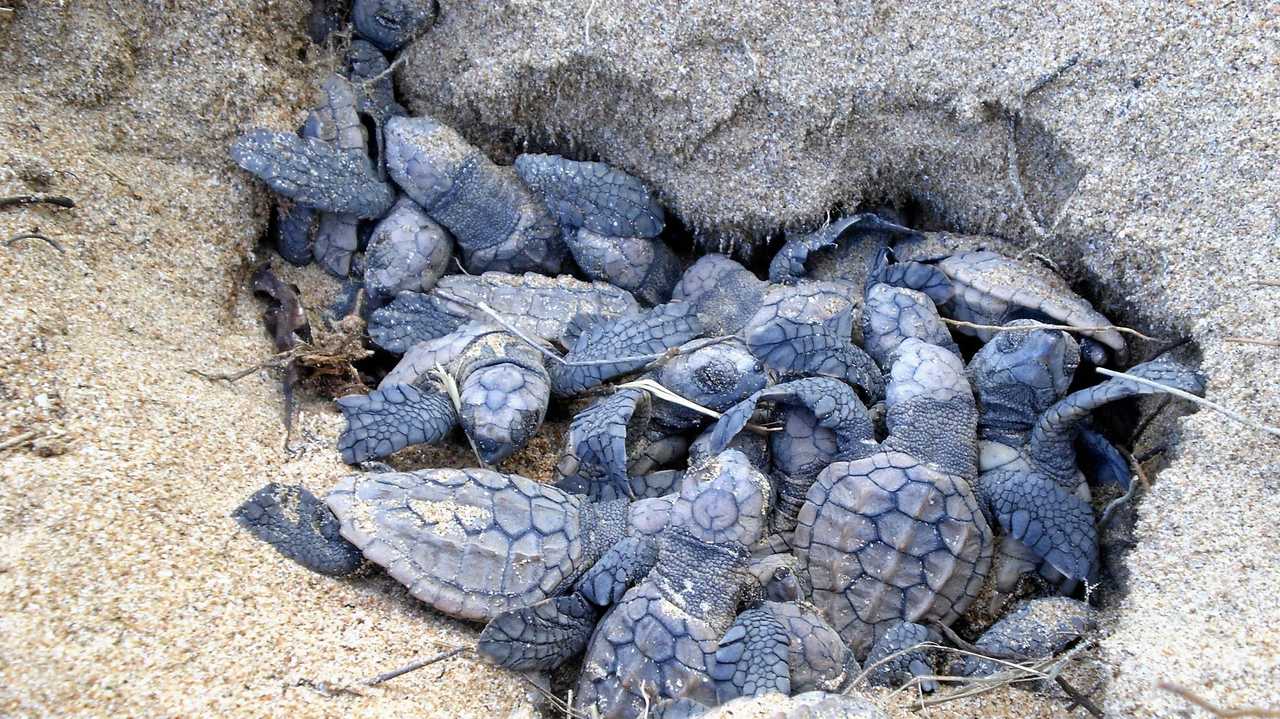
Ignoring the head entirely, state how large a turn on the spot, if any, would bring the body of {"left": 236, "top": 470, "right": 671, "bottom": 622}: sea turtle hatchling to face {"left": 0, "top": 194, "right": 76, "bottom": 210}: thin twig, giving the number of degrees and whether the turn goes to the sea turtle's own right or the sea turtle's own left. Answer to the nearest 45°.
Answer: approximately 135° to the sea turtle's own left

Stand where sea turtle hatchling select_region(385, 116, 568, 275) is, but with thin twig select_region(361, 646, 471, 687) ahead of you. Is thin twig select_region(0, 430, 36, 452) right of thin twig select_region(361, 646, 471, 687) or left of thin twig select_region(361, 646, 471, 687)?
right

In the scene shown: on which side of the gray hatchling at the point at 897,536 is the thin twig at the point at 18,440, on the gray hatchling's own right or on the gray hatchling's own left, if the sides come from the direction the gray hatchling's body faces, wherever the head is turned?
on the gray hatchling's own left

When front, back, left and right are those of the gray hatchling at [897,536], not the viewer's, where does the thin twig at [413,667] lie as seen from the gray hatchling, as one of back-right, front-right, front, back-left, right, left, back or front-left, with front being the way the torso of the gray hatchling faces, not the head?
back-left

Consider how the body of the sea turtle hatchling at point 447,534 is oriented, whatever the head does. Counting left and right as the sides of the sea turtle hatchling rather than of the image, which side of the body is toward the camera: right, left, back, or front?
right

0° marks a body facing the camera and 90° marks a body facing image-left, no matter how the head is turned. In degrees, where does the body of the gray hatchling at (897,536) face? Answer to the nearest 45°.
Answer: approximately 180°

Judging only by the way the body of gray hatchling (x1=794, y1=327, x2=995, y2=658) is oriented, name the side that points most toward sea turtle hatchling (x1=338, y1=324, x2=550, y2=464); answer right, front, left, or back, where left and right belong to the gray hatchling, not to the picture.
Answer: left

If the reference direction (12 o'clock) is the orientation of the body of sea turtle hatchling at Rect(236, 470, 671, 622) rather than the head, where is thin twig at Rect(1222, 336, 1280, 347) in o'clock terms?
The thin twig is roughly at 12 o'clock from the sea turtle hatchling.
